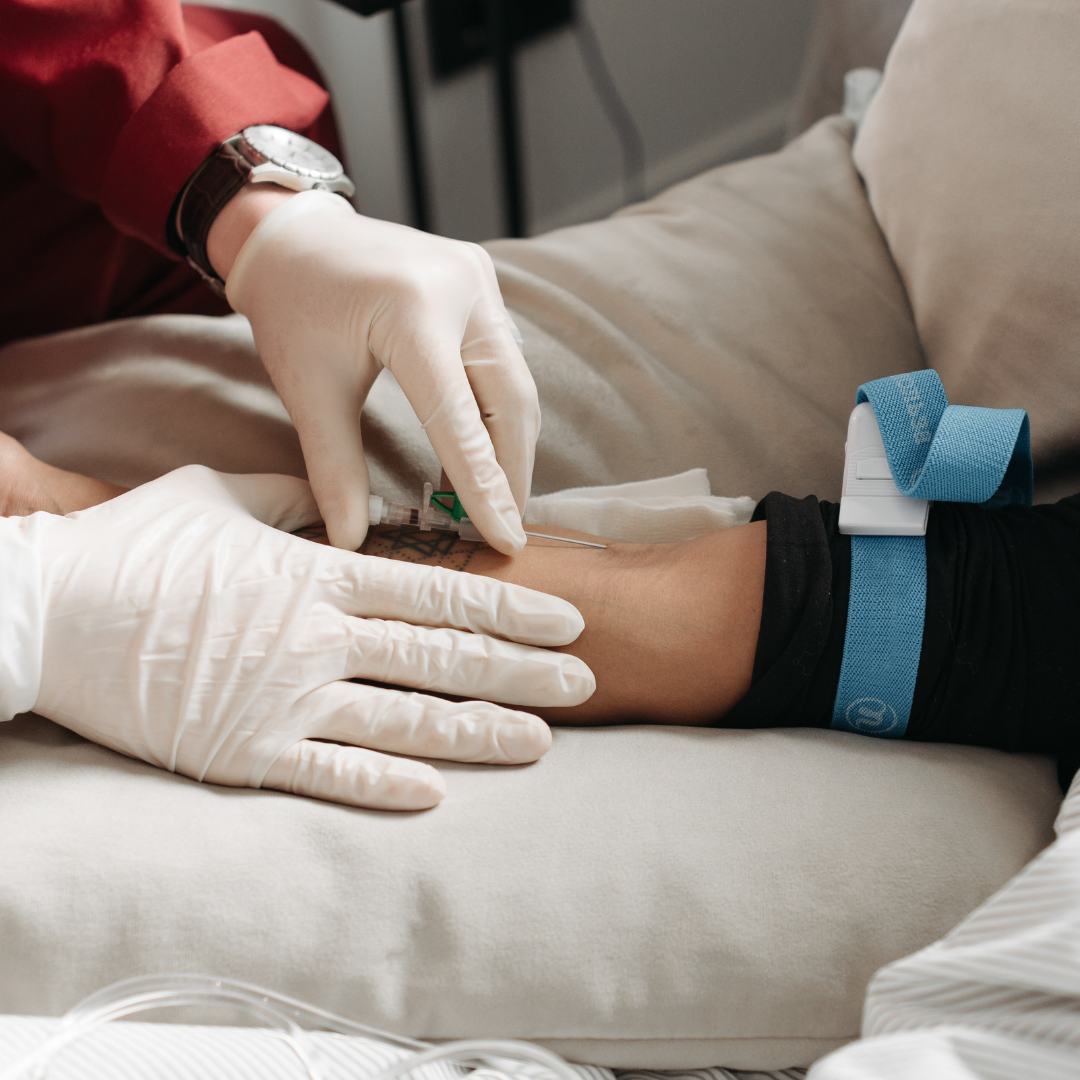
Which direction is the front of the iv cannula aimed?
to the viewer's right

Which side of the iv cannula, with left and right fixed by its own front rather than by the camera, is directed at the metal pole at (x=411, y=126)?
left

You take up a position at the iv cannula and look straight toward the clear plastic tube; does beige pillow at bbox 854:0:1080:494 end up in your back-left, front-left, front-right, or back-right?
back-left

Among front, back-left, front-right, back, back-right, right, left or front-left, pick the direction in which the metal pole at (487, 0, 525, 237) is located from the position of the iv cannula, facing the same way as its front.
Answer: left
